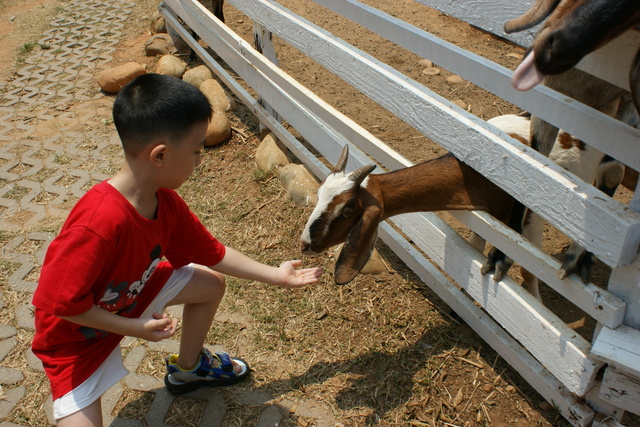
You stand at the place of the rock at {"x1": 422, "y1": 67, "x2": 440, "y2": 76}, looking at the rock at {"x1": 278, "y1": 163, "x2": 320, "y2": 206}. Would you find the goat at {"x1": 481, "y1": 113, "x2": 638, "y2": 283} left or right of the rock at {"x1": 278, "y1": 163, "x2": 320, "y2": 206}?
left

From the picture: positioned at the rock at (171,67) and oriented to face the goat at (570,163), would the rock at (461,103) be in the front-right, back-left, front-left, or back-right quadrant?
front-left

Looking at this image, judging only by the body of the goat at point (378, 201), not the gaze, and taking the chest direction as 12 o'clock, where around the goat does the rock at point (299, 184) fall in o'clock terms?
The rock is roughly at 2 o'clock from the goat.

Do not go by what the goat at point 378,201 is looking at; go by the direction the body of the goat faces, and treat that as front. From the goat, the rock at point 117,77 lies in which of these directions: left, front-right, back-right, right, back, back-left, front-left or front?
front-right

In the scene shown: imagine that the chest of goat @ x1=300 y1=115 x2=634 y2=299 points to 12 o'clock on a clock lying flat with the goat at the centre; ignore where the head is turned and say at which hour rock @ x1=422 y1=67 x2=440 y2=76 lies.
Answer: The rock is roughly at 3 o'clock from the goat.

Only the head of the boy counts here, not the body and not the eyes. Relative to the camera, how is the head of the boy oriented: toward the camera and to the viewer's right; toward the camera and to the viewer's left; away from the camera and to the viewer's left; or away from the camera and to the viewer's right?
away from the camera and to the viewer's right

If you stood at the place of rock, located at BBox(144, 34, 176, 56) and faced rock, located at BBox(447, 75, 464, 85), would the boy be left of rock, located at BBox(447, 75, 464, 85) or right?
right

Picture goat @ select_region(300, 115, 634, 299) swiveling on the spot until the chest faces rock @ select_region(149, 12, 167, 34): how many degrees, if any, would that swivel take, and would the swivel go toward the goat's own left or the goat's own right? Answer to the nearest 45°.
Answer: approximately 45° to the goat's own right

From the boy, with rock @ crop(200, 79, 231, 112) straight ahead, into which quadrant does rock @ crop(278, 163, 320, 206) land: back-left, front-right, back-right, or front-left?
front-right

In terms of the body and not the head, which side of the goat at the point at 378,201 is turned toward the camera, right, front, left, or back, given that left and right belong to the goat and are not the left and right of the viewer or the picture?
left

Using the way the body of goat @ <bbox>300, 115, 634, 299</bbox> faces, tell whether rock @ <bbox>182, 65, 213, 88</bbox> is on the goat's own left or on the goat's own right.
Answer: on the goat's own right

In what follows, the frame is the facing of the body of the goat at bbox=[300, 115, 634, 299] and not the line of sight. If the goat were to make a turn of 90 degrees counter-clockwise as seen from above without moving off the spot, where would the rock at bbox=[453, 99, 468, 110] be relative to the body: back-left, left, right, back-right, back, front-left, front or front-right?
back
